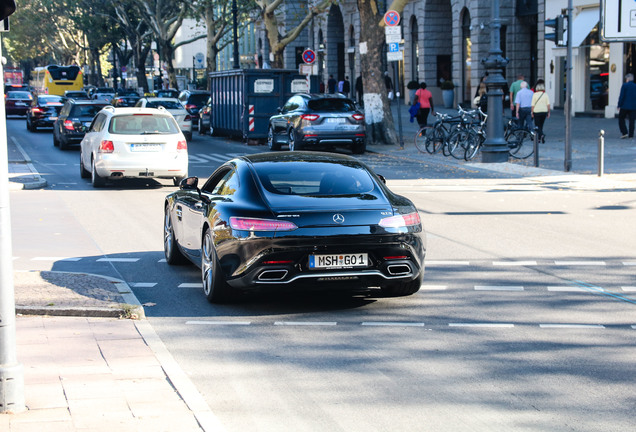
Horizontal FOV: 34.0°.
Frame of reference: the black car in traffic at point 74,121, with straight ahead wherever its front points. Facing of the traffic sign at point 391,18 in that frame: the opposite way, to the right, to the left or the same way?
the opposite way

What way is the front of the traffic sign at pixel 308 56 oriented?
toward the camera

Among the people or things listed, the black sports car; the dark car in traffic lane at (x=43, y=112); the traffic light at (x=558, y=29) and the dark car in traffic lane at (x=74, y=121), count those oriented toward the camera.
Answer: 0

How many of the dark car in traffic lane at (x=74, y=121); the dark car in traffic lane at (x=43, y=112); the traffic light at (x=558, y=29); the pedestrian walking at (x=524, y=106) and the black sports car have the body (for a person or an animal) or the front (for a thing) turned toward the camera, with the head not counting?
0

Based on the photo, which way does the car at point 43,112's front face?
away from the camera

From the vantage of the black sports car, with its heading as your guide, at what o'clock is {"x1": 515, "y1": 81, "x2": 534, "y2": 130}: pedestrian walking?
The pedestrian walking is roughly at 2 o'clock from the black sports car.

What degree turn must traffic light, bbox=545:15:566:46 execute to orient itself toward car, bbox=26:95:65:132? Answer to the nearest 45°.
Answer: approximately 45° to its right

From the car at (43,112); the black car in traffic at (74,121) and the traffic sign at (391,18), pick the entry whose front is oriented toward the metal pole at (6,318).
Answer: the traffic sign

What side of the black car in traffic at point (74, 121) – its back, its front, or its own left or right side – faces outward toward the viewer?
back

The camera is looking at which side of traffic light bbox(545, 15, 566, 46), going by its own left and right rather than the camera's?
left

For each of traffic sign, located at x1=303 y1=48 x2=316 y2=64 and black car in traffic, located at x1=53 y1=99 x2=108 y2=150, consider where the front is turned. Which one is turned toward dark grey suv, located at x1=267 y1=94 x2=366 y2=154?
the traffic sign

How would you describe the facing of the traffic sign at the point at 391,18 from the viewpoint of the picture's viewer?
facing the viewer

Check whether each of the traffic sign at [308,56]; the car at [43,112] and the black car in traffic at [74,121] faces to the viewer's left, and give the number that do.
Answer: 0
